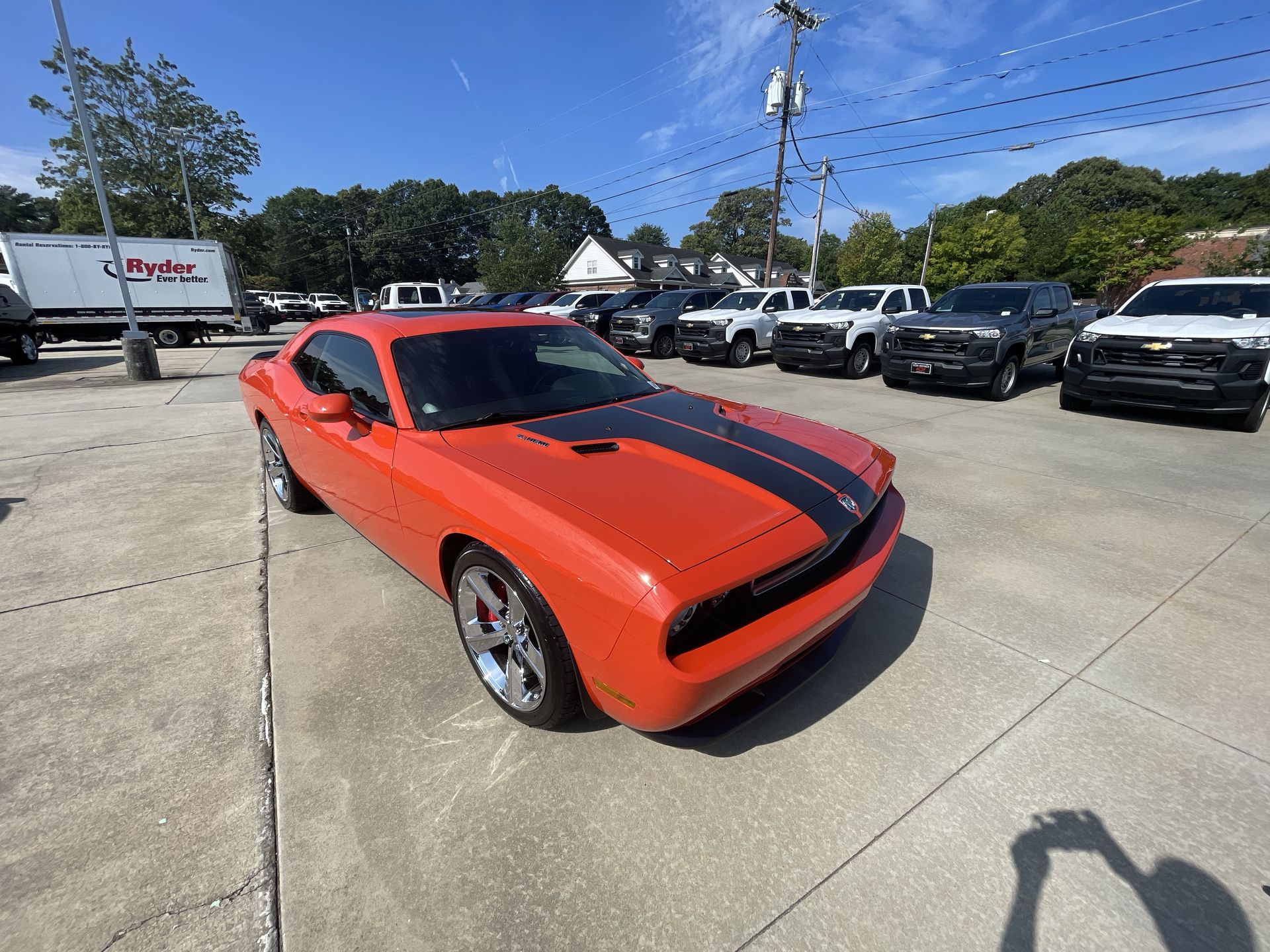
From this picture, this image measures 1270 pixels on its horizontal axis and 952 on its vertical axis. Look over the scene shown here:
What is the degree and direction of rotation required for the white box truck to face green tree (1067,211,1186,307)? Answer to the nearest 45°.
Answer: approximately 180°

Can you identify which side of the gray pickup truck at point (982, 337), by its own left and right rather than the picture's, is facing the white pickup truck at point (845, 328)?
right

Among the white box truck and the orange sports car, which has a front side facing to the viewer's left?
the white box truck

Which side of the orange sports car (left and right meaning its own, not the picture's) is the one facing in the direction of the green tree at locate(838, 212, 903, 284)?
left

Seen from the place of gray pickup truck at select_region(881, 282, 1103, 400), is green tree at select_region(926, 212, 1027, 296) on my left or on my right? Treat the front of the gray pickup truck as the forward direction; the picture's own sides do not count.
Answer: on my right

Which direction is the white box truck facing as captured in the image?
to the viewer's left

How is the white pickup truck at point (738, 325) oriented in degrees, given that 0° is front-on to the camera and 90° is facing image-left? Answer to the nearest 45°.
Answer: approximately 45°

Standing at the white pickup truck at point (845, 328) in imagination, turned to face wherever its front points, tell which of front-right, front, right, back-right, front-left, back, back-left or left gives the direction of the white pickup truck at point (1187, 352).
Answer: left

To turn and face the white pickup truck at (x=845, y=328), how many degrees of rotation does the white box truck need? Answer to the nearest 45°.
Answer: approximately 135° to its left

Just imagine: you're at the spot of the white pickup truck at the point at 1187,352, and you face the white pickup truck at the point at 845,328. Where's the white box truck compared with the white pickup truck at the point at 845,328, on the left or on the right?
left

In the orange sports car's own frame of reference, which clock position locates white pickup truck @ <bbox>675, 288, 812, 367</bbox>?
The white pickup truck is roughly at 8 o'clock from the orange sports car.

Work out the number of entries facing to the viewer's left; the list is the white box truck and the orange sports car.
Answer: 1
